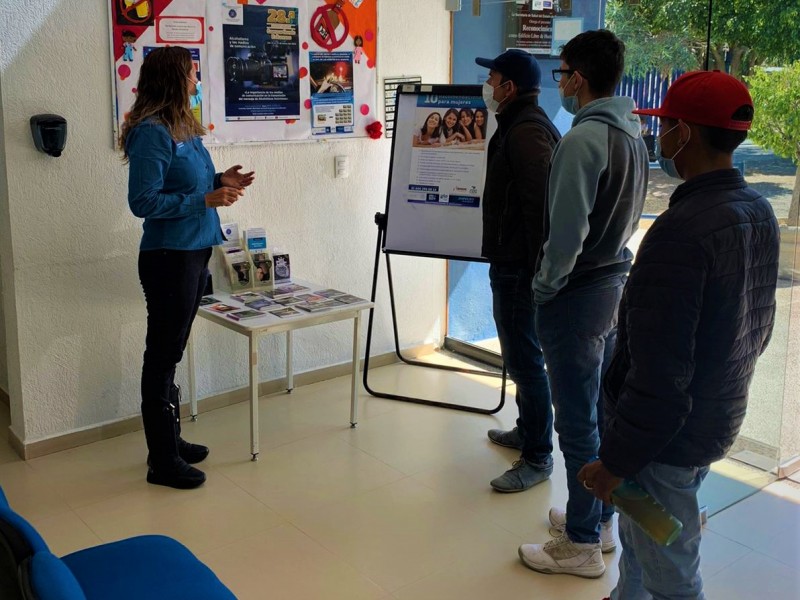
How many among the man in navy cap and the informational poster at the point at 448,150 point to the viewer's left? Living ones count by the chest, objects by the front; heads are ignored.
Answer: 1

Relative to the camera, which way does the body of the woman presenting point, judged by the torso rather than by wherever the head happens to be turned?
to the viewer's right

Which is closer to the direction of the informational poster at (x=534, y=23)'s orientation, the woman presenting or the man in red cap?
the man in red cap

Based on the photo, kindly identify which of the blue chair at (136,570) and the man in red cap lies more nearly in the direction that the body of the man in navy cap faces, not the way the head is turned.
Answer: the blue chair

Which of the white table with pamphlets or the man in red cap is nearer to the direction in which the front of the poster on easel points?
the man in red cap

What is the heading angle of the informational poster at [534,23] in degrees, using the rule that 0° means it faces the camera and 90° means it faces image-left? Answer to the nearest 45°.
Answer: approximately 0°

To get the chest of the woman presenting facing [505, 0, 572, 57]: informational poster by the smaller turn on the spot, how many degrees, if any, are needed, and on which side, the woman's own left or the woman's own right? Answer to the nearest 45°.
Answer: approximately 45° to the woman's own left

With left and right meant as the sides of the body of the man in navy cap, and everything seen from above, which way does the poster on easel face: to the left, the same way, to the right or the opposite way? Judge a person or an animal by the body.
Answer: to the left

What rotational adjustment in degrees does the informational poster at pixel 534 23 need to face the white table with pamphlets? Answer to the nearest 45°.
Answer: approximately 45° to its right

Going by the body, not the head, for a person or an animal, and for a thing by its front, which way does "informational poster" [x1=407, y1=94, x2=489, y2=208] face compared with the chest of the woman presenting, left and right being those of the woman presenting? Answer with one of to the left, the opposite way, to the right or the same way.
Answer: to the right

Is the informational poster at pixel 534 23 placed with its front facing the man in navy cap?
yes

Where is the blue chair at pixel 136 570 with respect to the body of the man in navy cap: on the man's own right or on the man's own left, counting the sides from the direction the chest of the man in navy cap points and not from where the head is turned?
on the man's own left

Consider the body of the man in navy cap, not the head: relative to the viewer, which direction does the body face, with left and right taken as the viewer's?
facing to the left of the viewer
